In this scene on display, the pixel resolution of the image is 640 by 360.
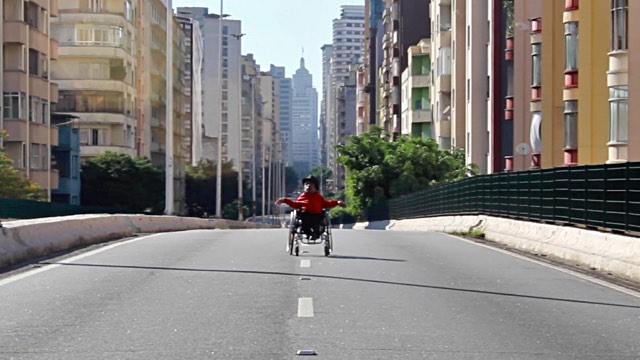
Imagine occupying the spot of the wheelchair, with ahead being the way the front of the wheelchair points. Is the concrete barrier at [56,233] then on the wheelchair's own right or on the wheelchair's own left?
on the wheelchair's own right

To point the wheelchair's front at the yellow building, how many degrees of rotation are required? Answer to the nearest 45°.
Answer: approximately 135° to its left

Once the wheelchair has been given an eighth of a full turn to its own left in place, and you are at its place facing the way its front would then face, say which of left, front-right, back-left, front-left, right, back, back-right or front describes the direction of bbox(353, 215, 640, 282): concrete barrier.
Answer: front-left

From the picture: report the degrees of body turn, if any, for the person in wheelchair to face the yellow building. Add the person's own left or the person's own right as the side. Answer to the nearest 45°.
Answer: approximately 135° to the person's own left

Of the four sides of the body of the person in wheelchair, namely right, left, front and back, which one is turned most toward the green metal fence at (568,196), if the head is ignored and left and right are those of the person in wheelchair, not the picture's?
left

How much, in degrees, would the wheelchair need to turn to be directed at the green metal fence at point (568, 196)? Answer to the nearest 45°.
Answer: approximately 90° to its left

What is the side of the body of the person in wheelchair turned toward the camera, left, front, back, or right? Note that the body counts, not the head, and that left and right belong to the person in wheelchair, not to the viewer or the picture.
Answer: front

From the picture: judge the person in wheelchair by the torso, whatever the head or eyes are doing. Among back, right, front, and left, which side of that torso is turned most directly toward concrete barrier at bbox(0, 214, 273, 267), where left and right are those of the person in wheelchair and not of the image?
right

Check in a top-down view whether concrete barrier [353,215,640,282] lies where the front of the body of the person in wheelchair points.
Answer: no
